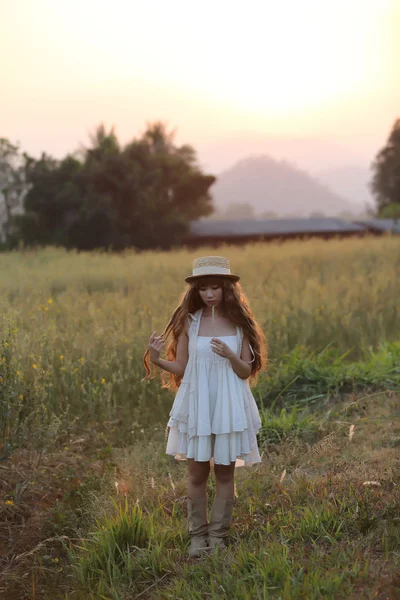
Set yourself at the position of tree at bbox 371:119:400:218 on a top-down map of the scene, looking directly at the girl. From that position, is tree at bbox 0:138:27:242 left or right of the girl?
right

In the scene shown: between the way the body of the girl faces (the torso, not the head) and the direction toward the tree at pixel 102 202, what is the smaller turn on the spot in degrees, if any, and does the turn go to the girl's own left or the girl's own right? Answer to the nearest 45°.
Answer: approximately 180°

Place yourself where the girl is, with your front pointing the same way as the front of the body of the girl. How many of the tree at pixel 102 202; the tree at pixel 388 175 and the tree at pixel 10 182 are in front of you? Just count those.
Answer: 0

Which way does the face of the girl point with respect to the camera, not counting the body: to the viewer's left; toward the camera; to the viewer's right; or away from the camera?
toward the camera

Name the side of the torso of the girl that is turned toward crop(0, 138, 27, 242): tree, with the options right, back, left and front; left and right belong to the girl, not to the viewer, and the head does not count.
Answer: back

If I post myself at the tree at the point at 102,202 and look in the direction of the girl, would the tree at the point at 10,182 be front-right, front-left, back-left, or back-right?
back-right

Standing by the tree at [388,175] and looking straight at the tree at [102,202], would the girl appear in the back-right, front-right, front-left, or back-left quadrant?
front-left

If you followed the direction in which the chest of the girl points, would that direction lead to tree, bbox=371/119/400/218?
no

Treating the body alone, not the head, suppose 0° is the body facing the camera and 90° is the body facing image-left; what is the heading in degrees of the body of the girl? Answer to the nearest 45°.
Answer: approximately 0°
